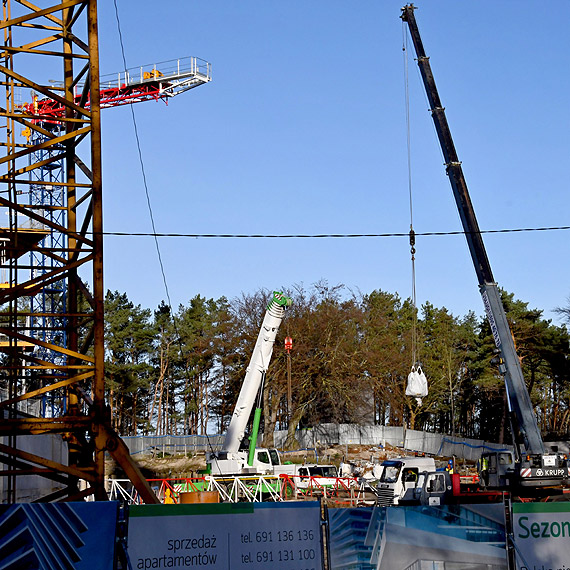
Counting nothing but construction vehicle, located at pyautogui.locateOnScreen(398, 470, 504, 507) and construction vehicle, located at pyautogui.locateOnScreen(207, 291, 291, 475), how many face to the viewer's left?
1

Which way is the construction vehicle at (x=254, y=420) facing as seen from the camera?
to the viewer's right

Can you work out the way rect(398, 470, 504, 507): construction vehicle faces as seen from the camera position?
facing to the left of the viewer

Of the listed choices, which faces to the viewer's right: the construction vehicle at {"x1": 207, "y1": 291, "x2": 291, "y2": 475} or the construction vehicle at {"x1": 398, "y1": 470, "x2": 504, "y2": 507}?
the construction vehicle at {"x1": 207, "y1": 291, "x2": 291, "y2": 475}

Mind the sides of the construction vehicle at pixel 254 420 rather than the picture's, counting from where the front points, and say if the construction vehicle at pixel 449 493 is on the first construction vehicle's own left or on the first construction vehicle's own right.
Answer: on the first construction vehicle's own right
